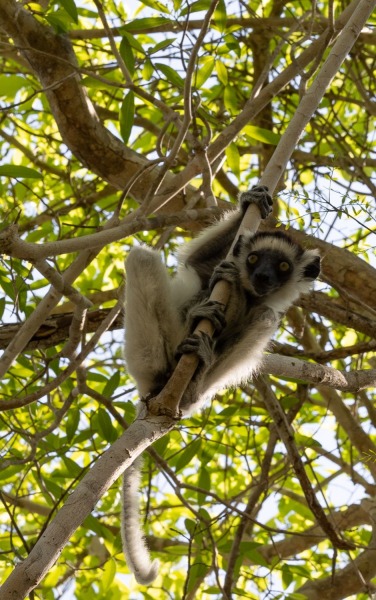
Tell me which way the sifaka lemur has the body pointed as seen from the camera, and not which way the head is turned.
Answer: toward the camera
